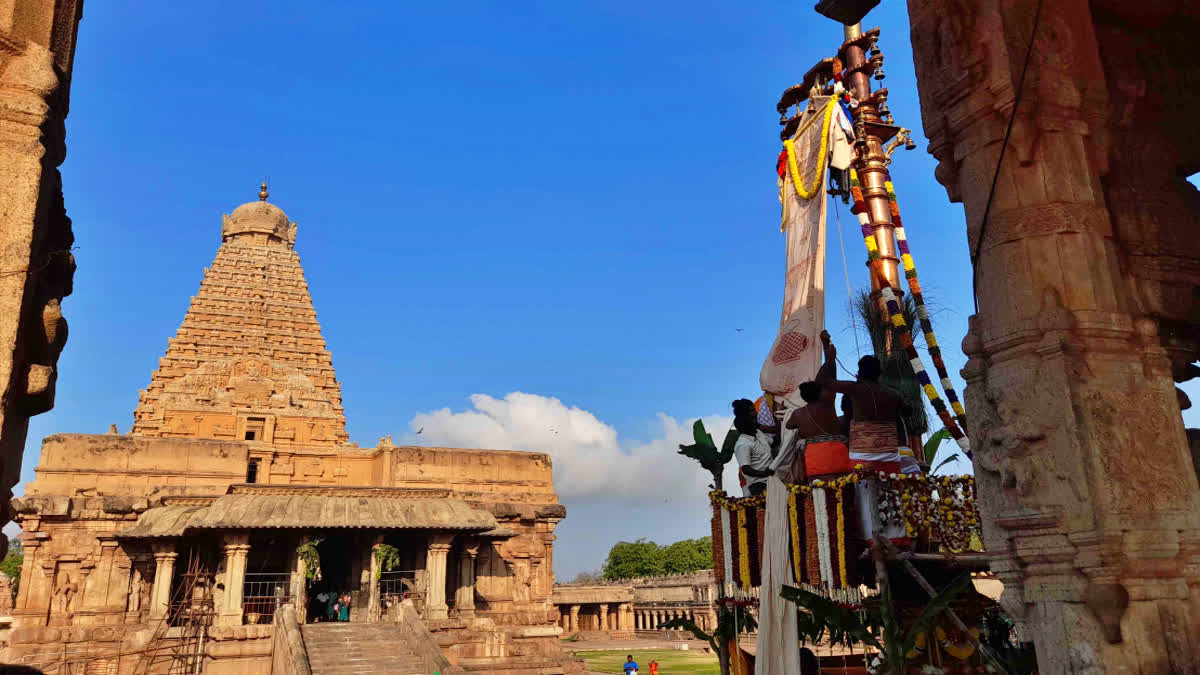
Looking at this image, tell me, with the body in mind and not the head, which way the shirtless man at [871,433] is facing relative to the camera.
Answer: away from the camera

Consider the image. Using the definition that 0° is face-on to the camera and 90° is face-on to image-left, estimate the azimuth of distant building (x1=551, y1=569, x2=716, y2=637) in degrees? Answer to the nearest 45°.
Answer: approximately 0°

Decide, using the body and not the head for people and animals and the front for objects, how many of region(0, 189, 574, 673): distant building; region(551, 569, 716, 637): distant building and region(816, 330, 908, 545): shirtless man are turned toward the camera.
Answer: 2

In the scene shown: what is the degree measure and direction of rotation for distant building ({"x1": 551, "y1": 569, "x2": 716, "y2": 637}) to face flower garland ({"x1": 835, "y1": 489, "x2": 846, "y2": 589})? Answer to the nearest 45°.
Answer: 0° — it already faces it

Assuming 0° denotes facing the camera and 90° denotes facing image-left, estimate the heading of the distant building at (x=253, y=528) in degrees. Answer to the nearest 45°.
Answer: approximately 0°

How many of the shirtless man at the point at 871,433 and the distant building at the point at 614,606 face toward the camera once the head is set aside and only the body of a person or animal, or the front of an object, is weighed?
1

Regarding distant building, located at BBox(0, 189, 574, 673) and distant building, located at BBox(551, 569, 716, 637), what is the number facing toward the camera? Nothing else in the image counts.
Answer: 2

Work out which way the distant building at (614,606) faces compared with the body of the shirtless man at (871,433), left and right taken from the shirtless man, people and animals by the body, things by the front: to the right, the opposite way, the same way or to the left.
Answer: the opposite way

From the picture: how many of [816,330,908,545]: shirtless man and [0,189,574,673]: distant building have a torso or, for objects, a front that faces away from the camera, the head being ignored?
1
